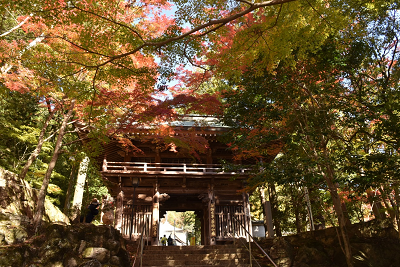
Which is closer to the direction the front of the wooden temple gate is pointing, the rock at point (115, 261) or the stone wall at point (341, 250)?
the rock

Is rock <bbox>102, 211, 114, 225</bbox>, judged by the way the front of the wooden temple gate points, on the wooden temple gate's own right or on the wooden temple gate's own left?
on the wooden temple gate's own right

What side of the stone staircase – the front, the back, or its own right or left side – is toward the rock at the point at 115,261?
right

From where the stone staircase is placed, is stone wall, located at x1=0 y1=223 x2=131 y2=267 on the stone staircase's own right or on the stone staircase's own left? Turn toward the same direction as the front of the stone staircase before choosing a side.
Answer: on the stone staircase's own right

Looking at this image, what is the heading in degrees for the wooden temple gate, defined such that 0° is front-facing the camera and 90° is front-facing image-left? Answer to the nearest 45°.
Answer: approximately 0°

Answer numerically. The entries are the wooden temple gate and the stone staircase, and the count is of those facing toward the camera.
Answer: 2

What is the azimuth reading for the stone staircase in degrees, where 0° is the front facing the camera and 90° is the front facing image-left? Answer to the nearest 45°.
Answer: approximately 0°

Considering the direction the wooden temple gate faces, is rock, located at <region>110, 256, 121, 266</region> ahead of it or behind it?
ahead

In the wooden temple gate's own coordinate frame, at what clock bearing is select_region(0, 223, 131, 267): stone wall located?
The stone wall is roughly at 1 o'clock from the wooden temple gate.

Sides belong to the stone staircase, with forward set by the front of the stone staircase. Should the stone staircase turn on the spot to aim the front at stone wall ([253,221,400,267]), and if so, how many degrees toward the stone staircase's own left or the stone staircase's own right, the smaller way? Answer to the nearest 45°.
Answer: approximately 90° to the stone staircase's own left
